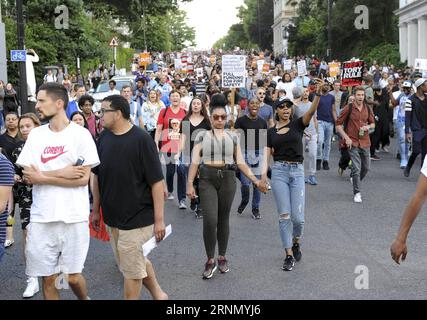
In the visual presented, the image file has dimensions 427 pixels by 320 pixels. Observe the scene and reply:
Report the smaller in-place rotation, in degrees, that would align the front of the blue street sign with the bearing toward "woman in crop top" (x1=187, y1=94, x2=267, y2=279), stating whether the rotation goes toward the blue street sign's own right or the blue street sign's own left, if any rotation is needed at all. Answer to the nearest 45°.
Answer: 0° — it already faces them

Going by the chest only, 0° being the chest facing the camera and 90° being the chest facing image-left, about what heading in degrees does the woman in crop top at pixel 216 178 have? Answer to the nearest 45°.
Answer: approximately 0°

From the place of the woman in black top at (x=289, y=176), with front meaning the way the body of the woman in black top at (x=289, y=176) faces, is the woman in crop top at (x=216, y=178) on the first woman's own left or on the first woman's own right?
on the first woman's own right

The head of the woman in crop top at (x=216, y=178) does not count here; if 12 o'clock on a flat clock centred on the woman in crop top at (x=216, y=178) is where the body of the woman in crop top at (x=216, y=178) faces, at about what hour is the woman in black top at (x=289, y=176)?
the woman in black top at (x=289, y=176) is roughly at 8 o'clock from the woman in crop top at (x=216, y=178).

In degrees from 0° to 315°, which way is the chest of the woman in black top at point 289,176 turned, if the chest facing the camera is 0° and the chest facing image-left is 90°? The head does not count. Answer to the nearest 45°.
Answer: approximately 0°

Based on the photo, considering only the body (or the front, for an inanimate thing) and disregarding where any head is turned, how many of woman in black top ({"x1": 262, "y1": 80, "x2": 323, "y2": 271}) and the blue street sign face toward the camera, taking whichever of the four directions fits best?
2

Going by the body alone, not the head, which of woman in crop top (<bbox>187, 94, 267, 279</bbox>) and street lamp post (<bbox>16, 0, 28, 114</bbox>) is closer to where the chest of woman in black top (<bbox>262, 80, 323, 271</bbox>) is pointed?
the woman in crop top
